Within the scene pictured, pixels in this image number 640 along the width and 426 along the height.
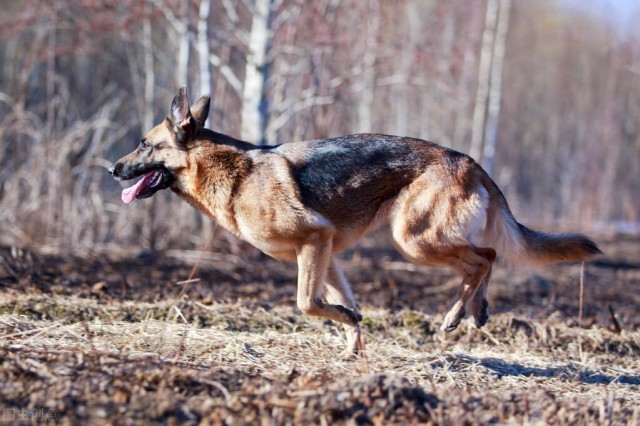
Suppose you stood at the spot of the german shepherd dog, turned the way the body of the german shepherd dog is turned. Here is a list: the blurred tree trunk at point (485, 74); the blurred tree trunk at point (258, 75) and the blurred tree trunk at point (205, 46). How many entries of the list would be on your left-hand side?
0

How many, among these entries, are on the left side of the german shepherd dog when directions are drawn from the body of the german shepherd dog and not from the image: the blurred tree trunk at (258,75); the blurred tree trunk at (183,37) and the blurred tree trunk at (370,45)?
0

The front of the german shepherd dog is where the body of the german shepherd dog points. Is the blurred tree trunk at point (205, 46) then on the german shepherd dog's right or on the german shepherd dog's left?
on the german shepherd dog's right

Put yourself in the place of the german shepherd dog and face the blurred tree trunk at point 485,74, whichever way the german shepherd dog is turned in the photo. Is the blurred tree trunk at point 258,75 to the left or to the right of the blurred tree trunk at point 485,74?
left

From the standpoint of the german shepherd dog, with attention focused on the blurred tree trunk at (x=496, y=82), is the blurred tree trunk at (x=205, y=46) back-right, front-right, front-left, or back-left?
front-left

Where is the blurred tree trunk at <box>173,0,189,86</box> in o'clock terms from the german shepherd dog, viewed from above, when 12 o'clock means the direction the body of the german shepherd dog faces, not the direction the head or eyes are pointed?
The blurred tree trunk is roughly at 2 o'clock from the german shepherd dog.

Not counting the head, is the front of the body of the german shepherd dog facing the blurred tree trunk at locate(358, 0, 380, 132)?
no

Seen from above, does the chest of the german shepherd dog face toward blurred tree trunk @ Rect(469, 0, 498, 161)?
no

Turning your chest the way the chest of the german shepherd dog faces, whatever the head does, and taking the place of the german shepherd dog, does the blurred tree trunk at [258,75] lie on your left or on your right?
on your right

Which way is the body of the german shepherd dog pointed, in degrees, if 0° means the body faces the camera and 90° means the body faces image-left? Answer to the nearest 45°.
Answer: approximately 90°

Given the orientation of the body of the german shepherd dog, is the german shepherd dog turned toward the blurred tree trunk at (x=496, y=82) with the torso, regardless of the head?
no
